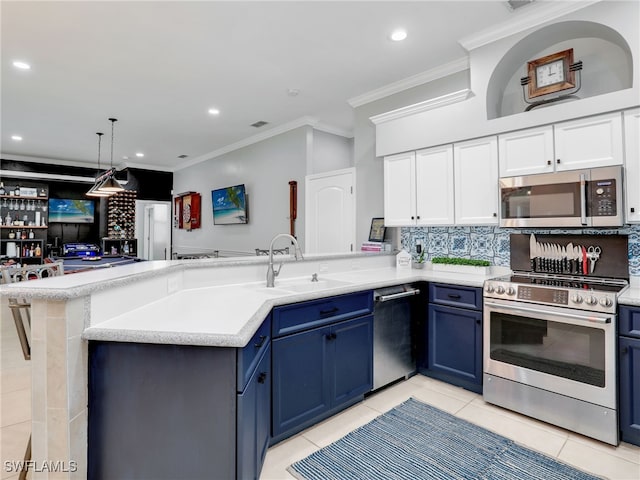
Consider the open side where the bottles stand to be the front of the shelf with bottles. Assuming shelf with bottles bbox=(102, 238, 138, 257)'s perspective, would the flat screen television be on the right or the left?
on its right

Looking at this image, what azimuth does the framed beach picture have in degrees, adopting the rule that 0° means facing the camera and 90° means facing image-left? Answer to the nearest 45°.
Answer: approximately 45°

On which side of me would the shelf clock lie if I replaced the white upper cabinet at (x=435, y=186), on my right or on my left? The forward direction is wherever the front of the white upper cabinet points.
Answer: on my left

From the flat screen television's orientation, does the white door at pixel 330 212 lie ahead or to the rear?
ahead

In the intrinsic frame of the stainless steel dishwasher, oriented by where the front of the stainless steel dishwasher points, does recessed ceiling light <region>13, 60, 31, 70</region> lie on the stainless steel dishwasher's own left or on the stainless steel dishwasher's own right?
on the stainless steel dishwasher's own right

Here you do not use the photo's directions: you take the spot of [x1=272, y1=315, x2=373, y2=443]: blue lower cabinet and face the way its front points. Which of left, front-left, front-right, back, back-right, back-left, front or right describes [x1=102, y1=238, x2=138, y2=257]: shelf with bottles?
back

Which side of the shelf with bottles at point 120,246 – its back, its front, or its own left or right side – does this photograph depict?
front

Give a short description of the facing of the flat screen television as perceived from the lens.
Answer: facing the viewer

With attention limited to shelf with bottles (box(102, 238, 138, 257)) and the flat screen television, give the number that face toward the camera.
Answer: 2

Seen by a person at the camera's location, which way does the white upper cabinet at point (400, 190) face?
facing the viewer and to the left of the viewer

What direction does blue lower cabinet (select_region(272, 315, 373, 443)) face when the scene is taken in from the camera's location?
facing the viewer and to the right of the viewer

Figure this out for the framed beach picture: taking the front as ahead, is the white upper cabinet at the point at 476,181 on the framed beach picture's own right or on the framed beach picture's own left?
on the framed beach picture's own left

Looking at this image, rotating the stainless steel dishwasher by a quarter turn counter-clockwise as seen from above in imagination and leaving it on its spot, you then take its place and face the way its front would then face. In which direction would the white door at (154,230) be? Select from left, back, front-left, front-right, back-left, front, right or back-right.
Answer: left

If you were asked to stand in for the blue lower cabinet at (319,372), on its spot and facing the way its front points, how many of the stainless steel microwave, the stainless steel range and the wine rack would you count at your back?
1

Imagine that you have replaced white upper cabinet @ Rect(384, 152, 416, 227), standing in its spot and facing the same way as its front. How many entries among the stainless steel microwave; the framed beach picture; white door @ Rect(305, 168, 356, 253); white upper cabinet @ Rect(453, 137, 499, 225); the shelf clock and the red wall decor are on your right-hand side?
3

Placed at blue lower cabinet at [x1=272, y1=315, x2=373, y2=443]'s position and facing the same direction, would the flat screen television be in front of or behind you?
behind

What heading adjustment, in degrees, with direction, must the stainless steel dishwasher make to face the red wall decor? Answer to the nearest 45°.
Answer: approximately 180°

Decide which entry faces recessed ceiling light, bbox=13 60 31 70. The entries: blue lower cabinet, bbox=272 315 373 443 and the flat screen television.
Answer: the flat screen television
